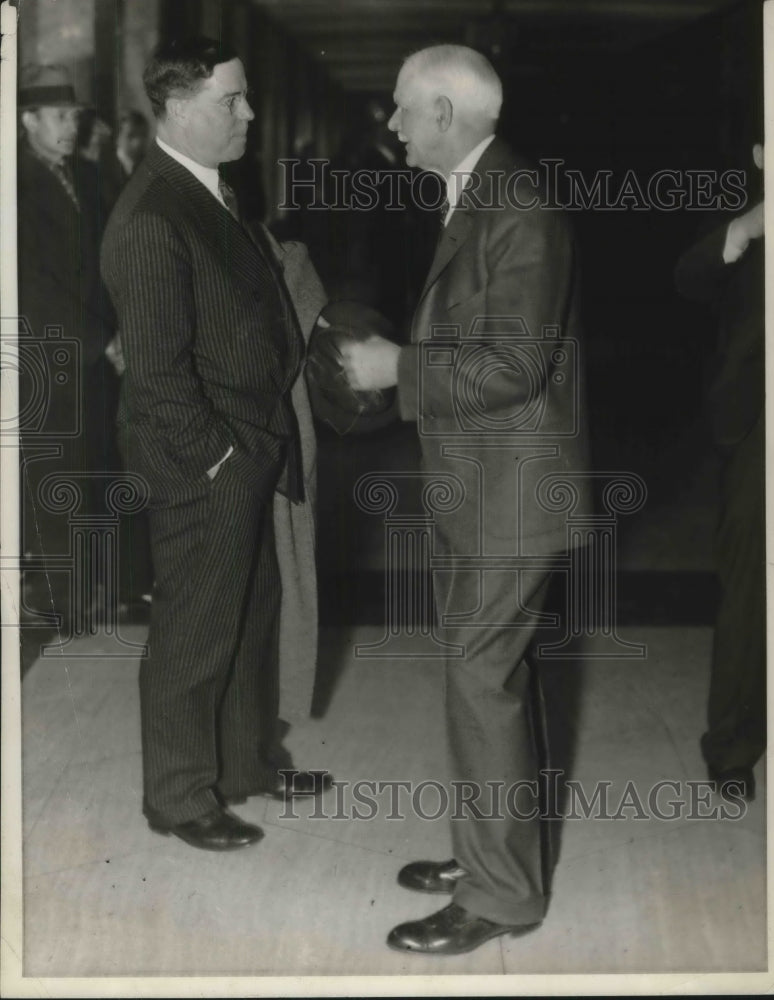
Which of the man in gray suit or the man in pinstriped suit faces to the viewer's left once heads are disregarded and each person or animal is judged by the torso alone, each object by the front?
the man in gray suit

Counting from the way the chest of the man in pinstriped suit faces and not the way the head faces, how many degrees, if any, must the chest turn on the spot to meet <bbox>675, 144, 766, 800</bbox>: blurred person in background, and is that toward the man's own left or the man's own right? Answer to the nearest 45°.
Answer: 0° — they already face them

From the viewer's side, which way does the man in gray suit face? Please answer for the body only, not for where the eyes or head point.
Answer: to the viewer's left

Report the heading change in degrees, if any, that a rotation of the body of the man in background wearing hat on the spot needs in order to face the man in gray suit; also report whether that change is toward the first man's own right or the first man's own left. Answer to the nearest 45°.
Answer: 0° — they already face them

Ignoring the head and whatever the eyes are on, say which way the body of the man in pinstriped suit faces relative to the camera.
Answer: to the viewer's right

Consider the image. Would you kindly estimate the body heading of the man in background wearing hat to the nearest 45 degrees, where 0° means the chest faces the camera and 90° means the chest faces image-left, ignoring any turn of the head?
approximately 315°

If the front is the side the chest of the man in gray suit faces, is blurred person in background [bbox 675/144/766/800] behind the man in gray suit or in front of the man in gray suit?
behind

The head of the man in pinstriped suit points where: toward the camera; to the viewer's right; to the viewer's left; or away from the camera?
to the viewer's right

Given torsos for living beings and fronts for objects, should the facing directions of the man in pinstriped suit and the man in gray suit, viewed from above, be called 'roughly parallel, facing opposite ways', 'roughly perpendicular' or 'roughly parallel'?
roughly parallel, facing opposite ways

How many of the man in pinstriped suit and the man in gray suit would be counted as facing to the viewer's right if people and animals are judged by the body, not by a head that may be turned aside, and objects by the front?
1

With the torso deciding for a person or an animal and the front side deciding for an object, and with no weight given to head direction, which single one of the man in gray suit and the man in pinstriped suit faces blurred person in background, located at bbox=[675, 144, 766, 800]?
the man in pinstriped suit

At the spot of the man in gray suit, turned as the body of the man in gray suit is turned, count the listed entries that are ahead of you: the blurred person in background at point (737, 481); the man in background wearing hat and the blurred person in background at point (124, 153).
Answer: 2

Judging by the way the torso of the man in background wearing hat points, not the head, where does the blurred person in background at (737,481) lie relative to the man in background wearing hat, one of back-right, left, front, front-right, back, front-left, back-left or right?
front-left

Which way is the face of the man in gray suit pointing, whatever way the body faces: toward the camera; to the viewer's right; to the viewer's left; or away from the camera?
to the viewer's left
